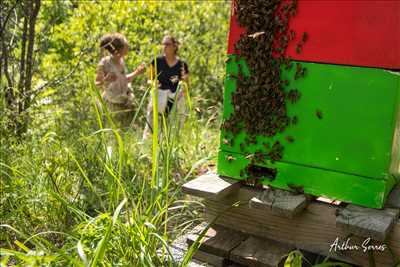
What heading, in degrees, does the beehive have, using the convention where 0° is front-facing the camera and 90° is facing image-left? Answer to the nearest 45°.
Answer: approximately 45°
